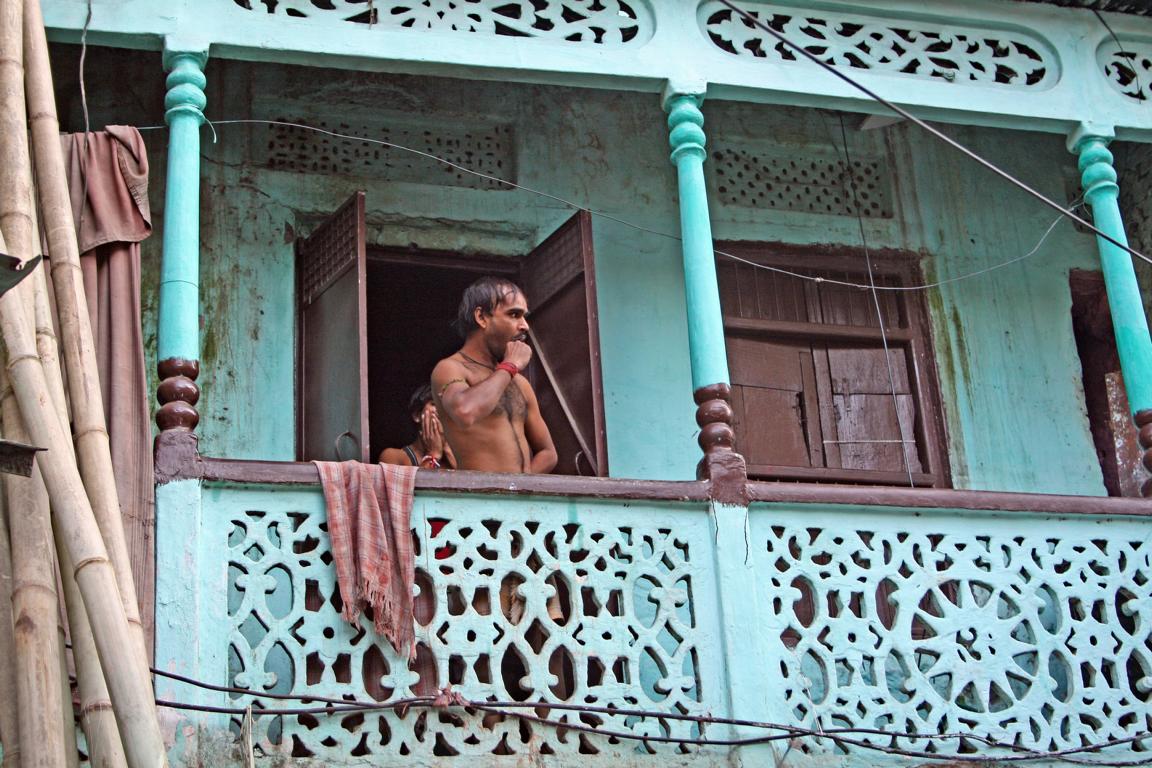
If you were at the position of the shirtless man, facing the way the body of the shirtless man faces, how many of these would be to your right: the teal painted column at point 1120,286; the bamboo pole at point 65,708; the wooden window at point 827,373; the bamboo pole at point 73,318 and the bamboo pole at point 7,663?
3

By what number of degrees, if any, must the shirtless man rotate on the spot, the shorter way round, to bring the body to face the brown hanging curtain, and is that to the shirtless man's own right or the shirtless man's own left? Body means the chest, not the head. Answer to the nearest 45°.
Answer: approximately 90° to the shirtless man's own right

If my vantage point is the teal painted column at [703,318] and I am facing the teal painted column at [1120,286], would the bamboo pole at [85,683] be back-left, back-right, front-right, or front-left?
back-right

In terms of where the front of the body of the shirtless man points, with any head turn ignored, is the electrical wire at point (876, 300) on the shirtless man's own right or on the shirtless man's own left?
on the shirtless man's own left

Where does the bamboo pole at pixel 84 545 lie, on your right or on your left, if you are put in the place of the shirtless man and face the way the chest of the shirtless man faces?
on your right

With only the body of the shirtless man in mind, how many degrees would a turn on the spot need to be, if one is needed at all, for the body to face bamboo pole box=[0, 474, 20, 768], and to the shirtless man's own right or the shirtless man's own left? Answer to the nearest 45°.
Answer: approximately 90° to the shirtless man's own right

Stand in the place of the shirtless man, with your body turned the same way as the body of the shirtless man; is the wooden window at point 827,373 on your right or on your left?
on your left

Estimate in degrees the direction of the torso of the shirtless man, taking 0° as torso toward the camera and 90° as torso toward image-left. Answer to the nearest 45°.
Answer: approximately 315°

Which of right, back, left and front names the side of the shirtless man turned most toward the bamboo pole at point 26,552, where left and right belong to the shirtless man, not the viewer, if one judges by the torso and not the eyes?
right

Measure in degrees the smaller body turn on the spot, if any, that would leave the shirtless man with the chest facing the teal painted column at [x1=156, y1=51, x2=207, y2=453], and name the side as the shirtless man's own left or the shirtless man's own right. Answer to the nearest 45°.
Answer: approximately 90° to the shirtless man's own right

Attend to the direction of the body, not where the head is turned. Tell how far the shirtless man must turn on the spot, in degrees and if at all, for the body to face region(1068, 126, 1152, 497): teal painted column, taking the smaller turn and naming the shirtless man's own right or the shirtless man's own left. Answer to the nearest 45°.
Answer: approximately 45° to the shirtless man's own left
